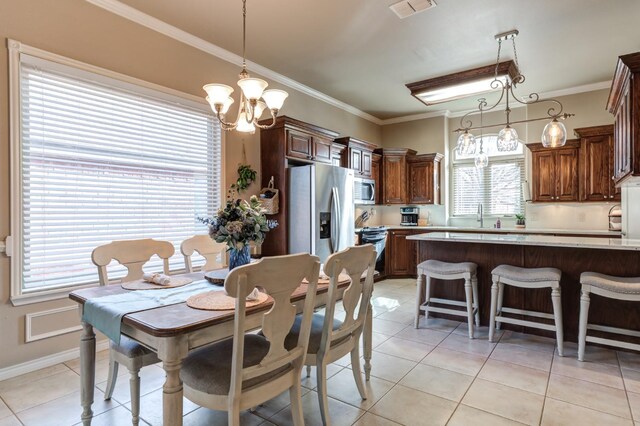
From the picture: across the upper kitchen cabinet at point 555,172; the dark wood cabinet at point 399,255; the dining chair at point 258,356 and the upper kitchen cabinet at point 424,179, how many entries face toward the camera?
3

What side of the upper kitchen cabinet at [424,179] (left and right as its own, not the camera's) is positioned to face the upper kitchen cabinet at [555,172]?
left

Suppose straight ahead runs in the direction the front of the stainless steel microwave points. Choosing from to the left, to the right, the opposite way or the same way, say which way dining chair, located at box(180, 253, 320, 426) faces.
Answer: the opposite way

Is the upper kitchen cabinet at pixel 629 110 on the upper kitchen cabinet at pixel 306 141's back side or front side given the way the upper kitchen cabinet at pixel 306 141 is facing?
on the front side

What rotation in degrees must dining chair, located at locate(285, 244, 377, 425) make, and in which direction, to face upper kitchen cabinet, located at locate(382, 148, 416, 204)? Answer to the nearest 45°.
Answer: approximately 45° to its right

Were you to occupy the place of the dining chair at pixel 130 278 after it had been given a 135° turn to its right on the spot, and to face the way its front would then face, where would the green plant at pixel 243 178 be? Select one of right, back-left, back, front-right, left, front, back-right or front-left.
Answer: back-right

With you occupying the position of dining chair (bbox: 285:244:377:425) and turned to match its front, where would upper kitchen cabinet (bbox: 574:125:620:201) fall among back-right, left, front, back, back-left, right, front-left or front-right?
right

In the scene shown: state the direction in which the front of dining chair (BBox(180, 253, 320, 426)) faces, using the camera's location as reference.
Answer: facing away from the viewer and to the left of the viewer
